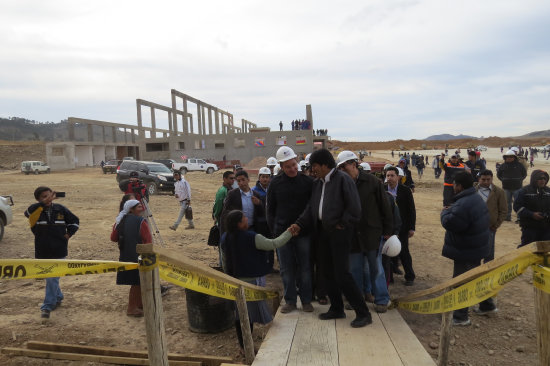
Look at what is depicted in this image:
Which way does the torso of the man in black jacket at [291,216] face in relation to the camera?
toward the camera

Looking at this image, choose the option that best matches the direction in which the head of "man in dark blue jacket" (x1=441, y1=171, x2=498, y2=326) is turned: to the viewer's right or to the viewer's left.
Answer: to the viewer's left

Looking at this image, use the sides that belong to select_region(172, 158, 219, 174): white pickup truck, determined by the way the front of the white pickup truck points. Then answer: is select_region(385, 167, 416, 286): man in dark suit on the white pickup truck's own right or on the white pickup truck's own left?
on the white pickup truck's own right

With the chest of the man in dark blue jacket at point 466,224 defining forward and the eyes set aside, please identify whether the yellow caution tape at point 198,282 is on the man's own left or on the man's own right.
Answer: on the man's own left

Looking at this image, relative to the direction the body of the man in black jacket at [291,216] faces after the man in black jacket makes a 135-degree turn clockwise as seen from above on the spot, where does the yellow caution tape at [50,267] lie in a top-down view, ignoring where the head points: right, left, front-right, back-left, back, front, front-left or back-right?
left

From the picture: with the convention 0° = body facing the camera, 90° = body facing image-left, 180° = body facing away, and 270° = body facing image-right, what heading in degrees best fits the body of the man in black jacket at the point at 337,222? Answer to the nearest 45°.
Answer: approximately 45°

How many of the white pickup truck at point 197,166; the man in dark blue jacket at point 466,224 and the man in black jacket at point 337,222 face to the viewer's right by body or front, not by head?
1

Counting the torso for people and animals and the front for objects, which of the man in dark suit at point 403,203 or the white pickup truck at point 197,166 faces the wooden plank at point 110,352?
the man in dark suit

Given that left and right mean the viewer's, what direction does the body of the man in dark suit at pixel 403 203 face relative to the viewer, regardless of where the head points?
facing the viewer and to the left of the viewer

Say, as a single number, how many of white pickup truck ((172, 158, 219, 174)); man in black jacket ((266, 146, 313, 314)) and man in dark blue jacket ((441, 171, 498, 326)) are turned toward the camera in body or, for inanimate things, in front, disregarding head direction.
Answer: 1

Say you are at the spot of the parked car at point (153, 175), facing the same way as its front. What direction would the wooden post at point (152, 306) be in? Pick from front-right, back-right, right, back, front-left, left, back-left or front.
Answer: front-right

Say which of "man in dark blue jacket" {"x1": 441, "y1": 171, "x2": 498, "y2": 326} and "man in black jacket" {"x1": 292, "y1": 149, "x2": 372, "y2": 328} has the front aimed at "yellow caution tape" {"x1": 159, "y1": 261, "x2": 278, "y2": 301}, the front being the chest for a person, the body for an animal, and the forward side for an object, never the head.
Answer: "man in black jacket" {"x1": 292, "y1": 149, "x2": 372, "y2": 328}

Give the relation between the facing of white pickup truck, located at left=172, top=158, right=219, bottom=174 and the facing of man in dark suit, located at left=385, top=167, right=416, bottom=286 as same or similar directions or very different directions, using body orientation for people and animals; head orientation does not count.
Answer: very different directions
